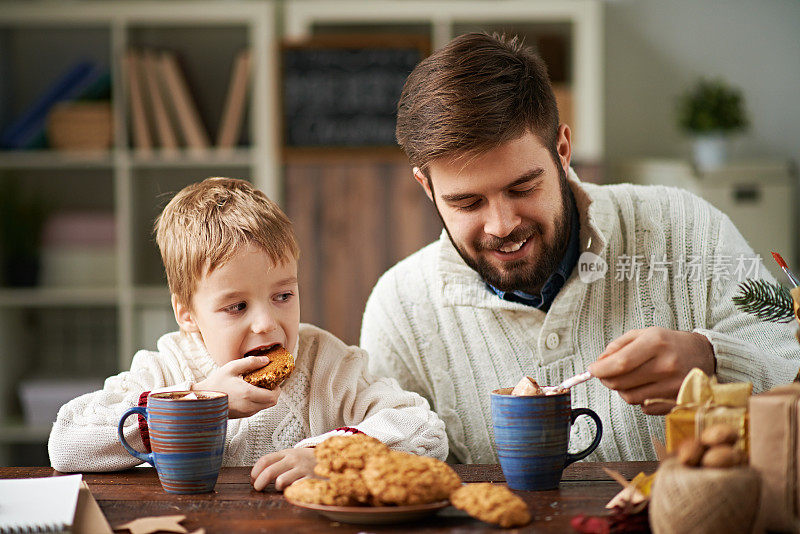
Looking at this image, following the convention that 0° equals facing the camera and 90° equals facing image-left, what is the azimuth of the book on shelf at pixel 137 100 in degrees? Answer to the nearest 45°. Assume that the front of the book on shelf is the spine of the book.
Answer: approximately 0°

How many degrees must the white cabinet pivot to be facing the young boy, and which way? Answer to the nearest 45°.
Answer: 0° — it already faces them

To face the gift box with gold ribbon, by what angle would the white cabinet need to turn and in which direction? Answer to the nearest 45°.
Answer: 0° — it already faces it

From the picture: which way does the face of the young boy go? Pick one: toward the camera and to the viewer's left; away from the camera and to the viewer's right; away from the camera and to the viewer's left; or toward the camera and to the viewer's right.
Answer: toward the camera and to the viewer's right

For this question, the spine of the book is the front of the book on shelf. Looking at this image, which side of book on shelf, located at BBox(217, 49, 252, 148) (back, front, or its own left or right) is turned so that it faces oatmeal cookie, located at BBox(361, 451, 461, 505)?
front

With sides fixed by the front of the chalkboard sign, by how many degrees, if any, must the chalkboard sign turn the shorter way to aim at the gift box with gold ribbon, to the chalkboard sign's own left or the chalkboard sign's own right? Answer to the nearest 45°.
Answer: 0° — it already faces it

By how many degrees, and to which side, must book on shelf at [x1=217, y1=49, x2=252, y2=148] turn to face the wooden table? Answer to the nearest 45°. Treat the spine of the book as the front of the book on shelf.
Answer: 0° — it already faces it

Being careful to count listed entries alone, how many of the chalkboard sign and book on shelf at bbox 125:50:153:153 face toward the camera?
2

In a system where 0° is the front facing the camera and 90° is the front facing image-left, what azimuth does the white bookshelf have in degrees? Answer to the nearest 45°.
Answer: approximately 0°

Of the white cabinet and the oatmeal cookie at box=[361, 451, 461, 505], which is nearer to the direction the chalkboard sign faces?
the oatmeal cookie

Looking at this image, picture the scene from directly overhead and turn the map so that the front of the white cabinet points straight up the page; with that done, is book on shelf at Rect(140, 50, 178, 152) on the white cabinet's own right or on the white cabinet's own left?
on the white cabinet's own right
